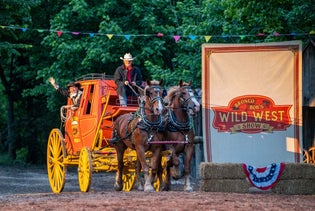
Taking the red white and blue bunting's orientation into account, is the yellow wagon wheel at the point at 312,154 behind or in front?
behind

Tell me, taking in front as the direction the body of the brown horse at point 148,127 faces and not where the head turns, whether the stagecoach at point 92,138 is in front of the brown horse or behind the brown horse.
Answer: behind

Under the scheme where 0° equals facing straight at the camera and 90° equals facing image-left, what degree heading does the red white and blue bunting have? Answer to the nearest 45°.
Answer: approximately 0°

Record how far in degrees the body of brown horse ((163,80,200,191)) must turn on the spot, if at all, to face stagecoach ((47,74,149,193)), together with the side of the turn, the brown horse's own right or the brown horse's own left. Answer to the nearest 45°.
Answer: approximately 180°

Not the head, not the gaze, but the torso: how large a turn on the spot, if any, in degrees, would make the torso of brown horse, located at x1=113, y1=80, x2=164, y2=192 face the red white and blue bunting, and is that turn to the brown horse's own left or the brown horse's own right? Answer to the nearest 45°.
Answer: approximately 45° to the brown horse's own left

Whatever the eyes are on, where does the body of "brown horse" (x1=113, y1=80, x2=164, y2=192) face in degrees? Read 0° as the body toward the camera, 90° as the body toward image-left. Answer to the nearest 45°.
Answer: approximately 315°

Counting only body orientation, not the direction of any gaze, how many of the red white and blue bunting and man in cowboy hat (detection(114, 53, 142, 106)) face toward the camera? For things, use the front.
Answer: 2
